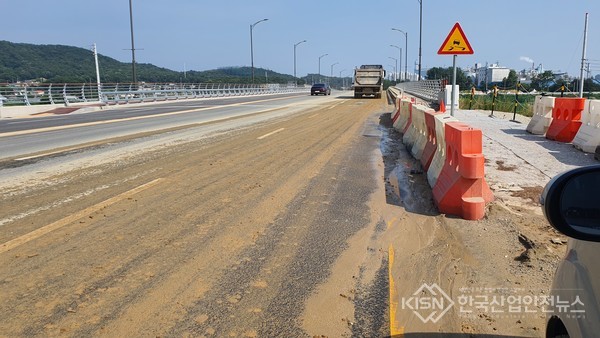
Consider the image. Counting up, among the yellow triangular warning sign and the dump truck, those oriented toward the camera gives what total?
1

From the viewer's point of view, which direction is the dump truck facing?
away from the camera

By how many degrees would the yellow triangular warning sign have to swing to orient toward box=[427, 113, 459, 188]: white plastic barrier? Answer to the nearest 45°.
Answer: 0° — it already faces it

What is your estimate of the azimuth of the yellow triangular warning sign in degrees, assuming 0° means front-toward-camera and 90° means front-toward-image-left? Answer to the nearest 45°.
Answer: approximately 0°

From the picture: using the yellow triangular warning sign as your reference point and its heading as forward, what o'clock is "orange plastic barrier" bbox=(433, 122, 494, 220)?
The orange plastic barrier is roughly at 12 o'clock from the yellow triangular warning sign.

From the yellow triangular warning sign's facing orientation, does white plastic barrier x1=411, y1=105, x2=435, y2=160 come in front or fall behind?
in front

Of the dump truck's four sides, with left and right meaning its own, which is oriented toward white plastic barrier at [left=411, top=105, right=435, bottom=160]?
back
